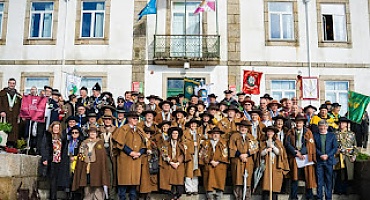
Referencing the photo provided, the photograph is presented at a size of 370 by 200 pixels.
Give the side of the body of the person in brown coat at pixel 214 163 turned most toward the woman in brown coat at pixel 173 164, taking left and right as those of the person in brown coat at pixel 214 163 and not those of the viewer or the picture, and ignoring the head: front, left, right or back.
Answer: right

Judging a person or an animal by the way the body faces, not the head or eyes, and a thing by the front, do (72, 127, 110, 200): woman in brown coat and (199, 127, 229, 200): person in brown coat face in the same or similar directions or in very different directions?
same or similar directions

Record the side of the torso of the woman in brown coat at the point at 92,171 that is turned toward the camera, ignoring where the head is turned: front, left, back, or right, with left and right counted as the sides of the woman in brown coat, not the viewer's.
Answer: front

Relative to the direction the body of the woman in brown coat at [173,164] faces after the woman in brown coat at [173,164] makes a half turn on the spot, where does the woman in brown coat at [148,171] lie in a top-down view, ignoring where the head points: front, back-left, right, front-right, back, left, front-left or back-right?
left

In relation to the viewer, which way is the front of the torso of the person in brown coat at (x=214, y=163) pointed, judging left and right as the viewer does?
facing the viewer

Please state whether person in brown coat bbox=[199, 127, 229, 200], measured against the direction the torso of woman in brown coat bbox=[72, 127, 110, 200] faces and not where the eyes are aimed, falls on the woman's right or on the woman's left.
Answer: on the woman's left

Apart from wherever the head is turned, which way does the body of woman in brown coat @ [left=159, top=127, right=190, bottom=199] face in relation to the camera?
toward the camera

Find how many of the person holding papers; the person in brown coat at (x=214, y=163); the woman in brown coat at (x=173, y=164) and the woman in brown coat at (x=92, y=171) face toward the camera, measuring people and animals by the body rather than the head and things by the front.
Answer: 4

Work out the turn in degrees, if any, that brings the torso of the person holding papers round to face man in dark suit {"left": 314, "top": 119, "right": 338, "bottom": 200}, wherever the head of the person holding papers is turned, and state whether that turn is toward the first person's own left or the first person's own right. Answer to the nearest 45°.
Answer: approximately 90° to the first person's own left

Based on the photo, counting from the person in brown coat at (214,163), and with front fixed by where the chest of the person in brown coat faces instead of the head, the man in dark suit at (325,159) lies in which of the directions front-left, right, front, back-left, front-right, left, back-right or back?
left

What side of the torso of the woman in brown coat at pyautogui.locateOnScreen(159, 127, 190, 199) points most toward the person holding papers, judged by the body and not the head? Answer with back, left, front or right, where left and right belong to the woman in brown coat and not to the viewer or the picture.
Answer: left

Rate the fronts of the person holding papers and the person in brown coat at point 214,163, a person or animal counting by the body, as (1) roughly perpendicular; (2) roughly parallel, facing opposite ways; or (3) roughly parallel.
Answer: roughly parallel

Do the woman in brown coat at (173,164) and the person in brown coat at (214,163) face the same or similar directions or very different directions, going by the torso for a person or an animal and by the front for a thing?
same or similar directions
